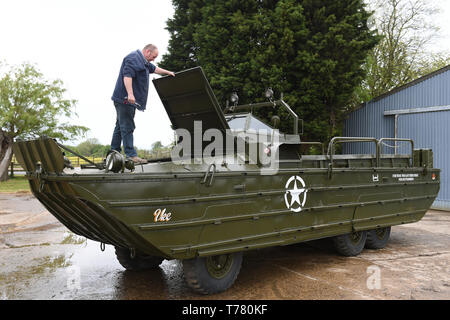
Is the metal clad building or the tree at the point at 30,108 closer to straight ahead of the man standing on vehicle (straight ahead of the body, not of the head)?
the metal clad building

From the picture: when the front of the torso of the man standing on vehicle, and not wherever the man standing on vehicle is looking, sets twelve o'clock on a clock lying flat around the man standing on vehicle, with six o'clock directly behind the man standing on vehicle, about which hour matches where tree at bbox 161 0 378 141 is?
The tree is roughly at 10 o'clock from the man standing on vehicle.

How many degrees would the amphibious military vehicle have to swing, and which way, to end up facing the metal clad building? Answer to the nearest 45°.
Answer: approximately 180°

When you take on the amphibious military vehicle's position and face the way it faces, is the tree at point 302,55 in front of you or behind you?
behind

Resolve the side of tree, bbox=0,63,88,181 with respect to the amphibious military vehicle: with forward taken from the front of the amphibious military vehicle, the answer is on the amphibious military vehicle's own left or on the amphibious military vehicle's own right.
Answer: on the amphibious military vehicle's own right

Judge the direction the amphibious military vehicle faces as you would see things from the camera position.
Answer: facing the viewer and to the left of the viewer

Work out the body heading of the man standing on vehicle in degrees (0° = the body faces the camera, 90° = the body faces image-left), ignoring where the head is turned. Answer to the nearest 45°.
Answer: approximately 270°

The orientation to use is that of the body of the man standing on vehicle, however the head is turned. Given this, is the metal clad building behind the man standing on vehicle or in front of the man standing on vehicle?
in front
